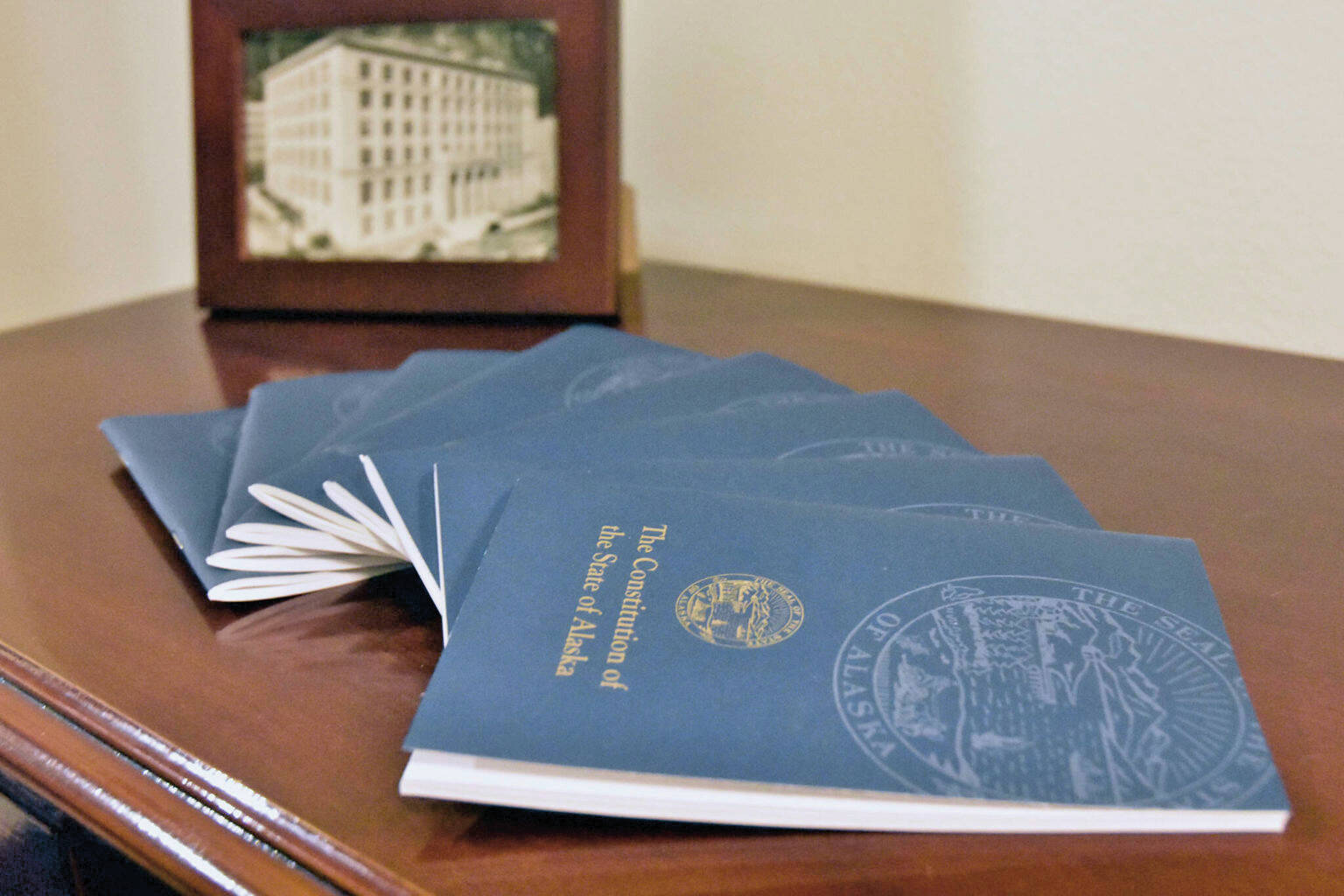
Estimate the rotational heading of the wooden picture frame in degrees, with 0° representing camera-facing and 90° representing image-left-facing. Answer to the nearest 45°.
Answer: approximately 0°
